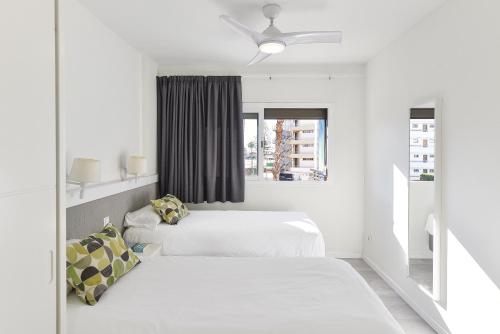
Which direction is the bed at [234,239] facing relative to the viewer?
to the viewer's right

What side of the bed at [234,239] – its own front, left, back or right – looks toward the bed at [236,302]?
right

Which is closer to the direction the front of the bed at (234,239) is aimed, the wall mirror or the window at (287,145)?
the wall mirror

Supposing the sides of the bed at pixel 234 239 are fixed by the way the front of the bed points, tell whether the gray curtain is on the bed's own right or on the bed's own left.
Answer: on the bed's own left

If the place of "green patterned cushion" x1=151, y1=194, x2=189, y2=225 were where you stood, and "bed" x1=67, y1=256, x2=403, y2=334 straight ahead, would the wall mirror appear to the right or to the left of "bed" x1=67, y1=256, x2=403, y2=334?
left

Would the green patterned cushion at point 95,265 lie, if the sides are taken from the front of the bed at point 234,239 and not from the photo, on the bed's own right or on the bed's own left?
on the bed's own right
